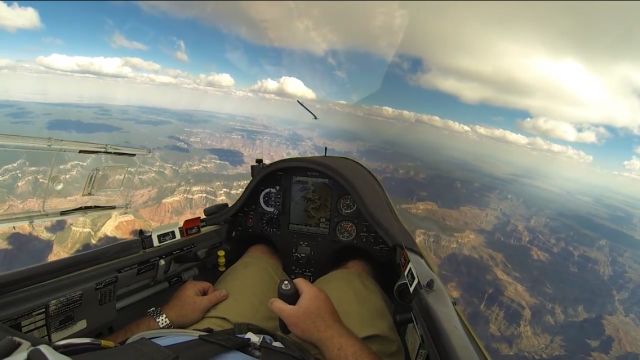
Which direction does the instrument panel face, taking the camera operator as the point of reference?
facing the viewer
